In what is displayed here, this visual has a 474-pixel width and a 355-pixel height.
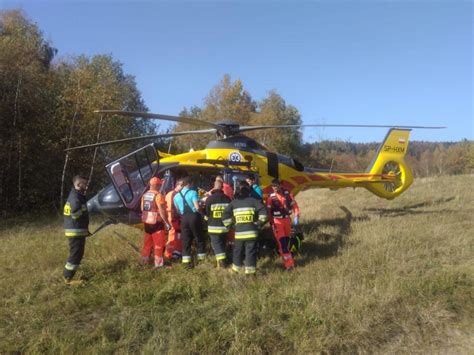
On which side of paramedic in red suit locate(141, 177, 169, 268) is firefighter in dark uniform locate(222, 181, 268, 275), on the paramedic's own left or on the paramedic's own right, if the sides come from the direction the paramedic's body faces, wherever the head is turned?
on the paramedic's own right

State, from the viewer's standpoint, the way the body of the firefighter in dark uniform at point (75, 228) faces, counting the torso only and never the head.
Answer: to the viewer's right

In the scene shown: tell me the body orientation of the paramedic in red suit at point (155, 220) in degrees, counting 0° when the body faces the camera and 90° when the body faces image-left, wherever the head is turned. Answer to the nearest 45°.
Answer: approximately 225°

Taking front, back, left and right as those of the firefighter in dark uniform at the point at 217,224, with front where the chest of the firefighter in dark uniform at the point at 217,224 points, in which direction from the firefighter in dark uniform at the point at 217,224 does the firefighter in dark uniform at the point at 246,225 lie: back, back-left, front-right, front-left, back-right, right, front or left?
back-right

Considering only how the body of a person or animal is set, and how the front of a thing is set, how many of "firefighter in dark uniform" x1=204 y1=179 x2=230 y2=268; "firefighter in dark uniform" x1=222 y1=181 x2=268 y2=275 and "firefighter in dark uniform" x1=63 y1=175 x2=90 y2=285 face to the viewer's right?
1

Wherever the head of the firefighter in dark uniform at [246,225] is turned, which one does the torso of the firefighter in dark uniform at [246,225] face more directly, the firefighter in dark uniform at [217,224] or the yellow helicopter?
the yellow helicopter

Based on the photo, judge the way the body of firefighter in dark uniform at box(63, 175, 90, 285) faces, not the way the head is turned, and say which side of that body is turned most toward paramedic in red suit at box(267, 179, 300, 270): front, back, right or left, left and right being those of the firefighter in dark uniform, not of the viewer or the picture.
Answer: front

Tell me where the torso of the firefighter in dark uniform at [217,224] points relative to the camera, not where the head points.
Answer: away from the camera

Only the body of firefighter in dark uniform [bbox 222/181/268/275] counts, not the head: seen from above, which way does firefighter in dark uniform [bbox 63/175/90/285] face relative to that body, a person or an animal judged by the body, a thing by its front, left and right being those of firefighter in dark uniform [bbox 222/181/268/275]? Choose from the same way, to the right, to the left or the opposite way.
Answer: to the right

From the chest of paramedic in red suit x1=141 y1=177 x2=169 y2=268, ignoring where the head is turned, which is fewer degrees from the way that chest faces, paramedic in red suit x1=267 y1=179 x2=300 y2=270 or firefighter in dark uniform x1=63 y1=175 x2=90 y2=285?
the paramedic in red suit

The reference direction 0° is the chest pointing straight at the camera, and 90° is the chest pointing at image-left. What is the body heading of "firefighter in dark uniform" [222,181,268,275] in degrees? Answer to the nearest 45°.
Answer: approximately 180°

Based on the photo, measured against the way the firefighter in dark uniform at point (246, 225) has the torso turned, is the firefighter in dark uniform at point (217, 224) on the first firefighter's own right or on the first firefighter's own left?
on the first firefighter's own left

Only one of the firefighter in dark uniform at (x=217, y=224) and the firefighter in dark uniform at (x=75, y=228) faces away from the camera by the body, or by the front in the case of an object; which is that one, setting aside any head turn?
the firefighter in dark uniform at (x=217, y=224)

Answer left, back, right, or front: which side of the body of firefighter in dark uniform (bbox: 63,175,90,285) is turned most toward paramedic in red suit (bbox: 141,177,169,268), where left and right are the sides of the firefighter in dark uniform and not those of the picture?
front

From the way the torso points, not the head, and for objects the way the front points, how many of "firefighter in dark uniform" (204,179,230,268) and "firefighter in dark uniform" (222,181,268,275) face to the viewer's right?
0
